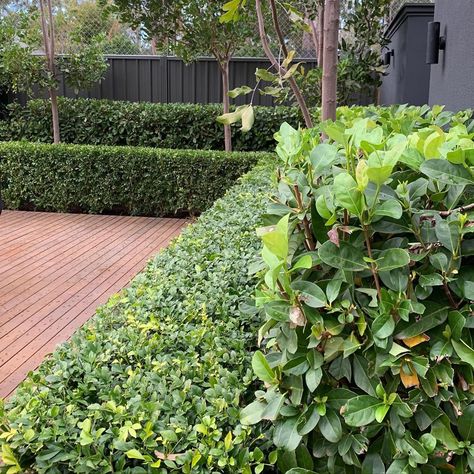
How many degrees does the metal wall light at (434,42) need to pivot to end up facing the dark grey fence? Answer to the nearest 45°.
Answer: approximately 45° to its right

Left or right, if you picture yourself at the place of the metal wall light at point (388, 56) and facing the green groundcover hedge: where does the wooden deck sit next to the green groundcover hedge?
right

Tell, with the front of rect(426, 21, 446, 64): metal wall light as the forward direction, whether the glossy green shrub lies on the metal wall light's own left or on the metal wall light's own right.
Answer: on the metal wall light's own left

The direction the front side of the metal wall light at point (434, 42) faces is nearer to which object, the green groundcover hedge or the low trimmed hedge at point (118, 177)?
the low trimmed hedge

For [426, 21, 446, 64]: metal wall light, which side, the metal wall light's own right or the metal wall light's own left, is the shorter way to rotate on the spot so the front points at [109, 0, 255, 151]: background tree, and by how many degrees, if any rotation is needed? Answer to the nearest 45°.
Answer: approximately 45° to the metal wall light's own right

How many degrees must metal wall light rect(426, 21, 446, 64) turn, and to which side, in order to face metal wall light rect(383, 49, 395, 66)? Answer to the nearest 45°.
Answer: approximately 90° to its right

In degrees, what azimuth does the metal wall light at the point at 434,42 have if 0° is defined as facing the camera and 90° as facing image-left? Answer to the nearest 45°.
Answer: approximately 90°

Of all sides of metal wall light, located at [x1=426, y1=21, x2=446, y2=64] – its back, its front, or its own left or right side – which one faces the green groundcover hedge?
left

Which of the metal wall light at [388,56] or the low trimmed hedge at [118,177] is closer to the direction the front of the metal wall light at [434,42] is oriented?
the low trimmed hedge

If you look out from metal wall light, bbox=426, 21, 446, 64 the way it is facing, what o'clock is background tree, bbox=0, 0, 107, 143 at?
The background tree is roughly at 1 o'clock from the metal wall light.
